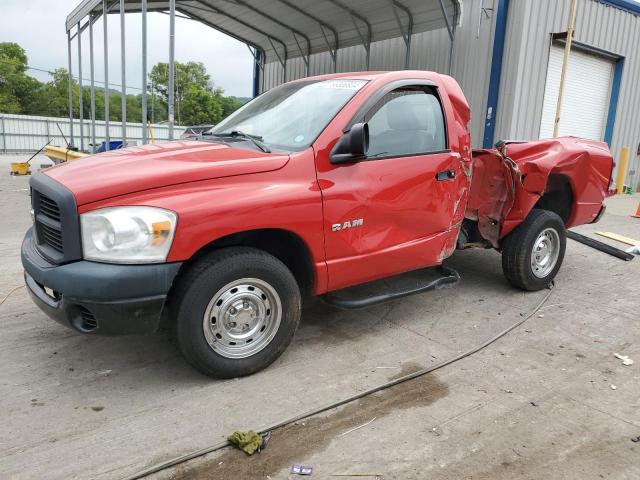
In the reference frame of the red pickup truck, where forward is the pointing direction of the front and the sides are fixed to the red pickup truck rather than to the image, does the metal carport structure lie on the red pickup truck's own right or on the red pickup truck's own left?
on the red pickup truck's own right

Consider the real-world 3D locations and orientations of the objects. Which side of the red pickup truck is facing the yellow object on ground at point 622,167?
back

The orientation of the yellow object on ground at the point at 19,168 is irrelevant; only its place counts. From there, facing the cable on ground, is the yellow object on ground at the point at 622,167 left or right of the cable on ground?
left

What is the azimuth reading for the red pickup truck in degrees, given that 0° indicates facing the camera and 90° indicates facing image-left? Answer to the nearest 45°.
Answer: approximately 45°

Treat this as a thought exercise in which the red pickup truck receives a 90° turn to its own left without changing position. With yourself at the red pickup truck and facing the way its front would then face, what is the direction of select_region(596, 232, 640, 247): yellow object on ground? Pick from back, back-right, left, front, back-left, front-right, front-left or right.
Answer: left

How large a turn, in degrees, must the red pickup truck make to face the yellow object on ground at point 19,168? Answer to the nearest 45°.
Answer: approximately 90° to its right
